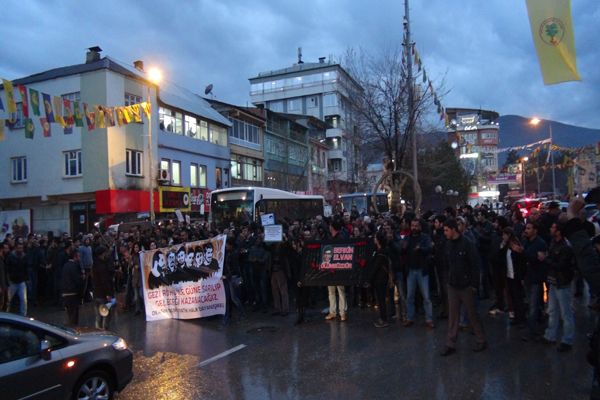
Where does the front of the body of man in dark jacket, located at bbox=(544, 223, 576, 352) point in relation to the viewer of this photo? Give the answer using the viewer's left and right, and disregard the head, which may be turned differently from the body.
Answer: facing the viewer and to the left of the viewer

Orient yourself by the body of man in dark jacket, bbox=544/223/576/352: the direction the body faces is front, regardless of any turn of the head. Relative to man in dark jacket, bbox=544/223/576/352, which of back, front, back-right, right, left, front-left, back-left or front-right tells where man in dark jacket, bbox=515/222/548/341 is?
right

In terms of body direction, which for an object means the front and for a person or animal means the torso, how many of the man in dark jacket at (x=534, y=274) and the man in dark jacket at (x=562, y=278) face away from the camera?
0

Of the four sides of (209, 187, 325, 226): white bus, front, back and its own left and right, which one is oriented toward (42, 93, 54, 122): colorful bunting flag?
front

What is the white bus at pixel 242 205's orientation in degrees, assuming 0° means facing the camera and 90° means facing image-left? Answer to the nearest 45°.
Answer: approximately 45°

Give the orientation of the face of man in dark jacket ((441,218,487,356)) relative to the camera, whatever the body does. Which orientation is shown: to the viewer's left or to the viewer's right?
to the viewer's left

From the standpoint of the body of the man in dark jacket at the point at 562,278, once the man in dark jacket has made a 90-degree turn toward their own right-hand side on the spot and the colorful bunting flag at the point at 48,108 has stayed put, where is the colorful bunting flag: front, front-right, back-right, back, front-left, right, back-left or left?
front-left
